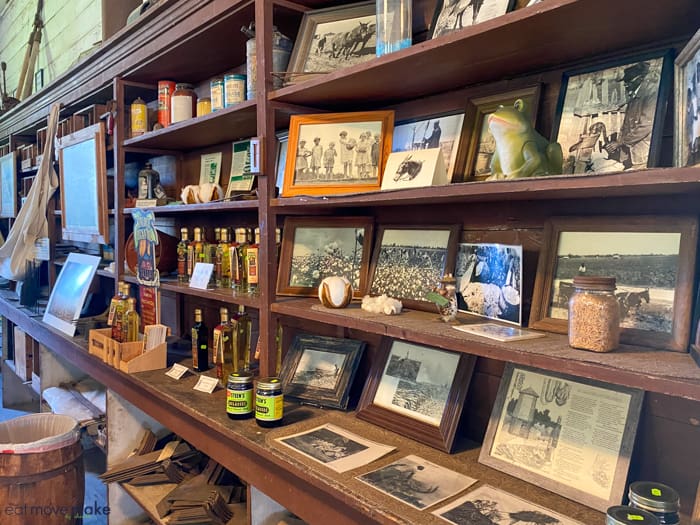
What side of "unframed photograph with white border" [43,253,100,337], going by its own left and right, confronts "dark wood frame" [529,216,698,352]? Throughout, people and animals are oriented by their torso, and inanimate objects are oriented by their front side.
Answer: left

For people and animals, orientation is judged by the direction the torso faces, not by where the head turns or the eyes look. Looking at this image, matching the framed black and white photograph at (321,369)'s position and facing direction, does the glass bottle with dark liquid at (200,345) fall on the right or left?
on its right

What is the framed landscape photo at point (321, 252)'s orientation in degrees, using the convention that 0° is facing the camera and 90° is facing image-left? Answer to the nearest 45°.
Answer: approximately 0°

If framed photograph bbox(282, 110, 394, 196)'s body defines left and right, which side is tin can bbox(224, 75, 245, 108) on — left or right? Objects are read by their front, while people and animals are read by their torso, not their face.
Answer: on its right
